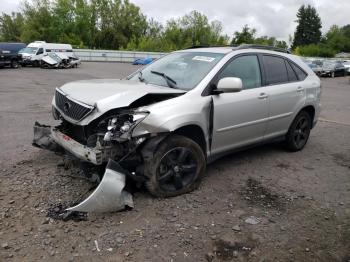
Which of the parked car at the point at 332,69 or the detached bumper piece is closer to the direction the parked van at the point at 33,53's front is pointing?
the detached bumper piece

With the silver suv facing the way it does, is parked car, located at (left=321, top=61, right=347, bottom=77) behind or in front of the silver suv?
behind

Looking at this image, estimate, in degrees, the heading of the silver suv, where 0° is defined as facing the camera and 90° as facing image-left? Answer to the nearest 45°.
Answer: approximately 45°

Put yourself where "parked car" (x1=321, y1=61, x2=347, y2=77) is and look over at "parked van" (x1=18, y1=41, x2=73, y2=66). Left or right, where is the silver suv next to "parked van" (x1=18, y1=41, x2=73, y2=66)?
left

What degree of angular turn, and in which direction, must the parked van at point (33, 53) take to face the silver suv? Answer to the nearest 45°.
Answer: approximately 45° to its left
